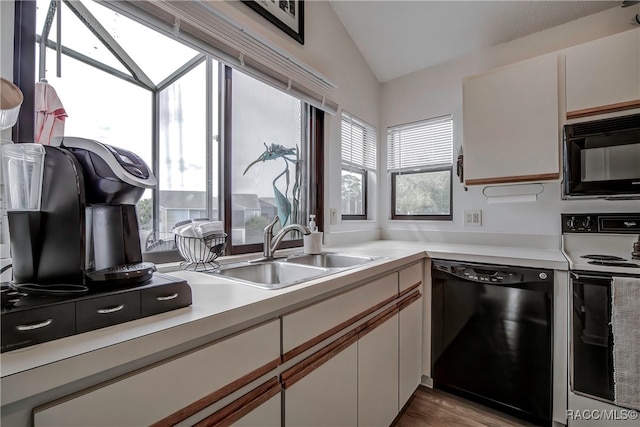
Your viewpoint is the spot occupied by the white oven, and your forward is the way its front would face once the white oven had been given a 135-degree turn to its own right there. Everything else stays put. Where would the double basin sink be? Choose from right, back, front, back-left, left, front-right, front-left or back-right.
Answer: left

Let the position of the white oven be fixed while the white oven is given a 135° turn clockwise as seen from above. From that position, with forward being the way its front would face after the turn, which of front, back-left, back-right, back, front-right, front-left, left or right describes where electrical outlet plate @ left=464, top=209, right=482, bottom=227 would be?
front

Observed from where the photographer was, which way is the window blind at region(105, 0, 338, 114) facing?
facing the viewer and to the right of the viewer

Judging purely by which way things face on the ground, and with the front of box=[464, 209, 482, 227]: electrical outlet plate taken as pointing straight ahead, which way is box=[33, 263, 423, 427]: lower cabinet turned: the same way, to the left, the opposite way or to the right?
to the left

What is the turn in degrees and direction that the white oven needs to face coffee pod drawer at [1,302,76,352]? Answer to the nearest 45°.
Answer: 0° — it already faces it

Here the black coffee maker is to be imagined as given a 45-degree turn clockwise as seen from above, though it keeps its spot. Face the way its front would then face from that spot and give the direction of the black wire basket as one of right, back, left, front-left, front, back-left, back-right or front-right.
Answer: back-left

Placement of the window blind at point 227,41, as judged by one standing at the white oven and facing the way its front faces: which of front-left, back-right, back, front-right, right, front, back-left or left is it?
front-right

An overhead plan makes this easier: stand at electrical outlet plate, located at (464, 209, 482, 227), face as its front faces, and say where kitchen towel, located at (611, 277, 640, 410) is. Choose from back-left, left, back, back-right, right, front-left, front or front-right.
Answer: front-left
